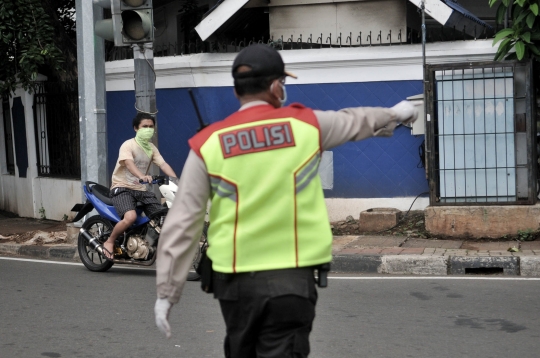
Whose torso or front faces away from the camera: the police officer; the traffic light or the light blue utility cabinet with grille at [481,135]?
the police officer

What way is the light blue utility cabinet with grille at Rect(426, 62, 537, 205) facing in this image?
toward the camera

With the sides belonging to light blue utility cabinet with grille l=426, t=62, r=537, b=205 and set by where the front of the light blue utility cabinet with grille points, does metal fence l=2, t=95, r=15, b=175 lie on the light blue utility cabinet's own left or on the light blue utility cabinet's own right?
on the light blue utility cabinet's own right

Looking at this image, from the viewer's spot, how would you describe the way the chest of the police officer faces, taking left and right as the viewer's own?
facing away from the viewer

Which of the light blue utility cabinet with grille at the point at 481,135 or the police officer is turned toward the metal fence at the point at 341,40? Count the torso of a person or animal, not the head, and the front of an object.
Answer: the police officer

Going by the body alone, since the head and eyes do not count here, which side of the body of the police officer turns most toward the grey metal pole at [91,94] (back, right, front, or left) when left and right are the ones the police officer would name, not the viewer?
front

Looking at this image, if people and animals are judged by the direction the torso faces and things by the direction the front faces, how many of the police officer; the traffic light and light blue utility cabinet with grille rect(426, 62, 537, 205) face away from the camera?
1

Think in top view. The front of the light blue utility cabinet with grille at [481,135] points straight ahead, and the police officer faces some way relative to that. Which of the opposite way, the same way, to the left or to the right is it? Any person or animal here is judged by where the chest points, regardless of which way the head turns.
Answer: the opposite way

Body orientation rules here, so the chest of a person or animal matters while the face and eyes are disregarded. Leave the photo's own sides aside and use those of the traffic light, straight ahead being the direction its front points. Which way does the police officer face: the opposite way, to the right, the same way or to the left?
the opposite way

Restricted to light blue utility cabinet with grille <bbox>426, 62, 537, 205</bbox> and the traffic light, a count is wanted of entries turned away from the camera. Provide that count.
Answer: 0

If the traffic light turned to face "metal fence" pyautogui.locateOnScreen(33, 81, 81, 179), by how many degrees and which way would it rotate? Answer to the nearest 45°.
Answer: approximately 180°

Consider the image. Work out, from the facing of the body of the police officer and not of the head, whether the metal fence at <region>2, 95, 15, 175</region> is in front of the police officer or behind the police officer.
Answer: in front

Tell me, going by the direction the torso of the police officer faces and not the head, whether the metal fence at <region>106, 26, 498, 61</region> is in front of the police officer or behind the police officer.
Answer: in front

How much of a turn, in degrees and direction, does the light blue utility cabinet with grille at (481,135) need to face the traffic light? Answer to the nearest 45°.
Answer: approximately 45° to its right

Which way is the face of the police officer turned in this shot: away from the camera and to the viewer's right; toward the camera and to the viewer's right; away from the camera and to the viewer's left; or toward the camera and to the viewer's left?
away from the camera and to the viewer's right
